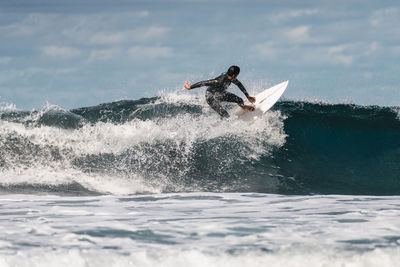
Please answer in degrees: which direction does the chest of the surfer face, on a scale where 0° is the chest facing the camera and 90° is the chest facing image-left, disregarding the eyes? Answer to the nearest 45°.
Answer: approximately 315°
